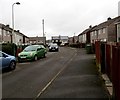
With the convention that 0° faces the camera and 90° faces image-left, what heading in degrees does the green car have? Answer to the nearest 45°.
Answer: approximately 45°

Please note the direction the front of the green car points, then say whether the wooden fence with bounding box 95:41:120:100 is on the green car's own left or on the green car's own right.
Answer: on the green car's own left
